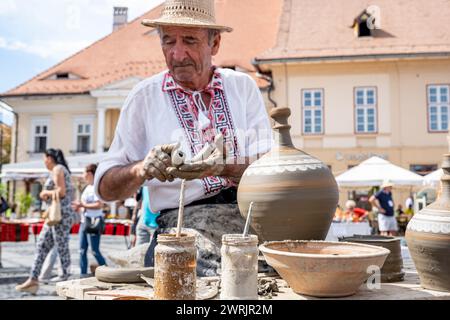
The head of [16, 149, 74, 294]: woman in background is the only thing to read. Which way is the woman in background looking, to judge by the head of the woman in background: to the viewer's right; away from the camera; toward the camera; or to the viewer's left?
to the viewer's left

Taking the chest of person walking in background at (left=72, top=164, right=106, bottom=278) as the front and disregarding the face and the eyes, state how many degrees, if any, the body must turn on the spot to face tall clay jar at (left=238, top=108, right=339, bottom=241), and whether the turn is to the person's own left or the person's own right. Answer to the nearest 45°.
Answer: approximately 90° to the person's own left

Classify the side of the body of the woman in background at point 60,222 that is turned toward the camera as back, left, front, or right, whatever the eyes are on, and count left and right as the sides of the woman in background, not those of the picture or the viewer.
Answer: left

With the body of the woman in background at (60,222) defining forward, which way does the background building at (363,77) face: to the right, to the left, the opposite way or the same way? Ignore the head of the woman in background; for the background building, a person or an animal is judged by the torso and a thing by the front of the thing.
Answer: to the left

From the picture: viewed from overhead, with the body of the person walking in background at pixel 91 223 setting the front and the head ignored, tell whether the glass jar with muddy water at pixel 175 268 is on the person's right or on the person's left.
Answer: on the person's left

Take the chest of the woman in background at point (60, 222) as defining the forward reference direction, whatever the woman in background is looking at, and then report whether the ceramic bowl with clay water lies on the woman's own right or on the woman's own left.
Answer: on the woman's own left
